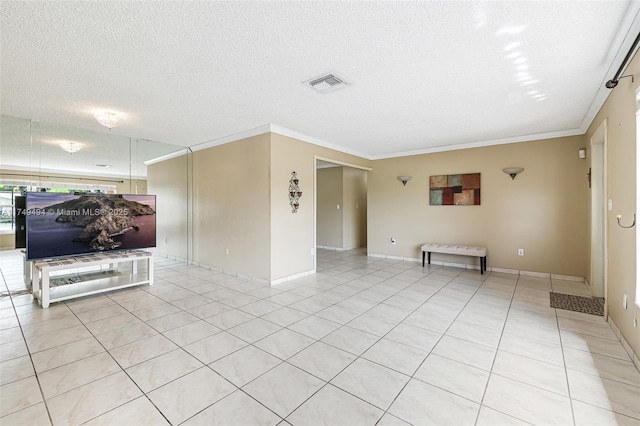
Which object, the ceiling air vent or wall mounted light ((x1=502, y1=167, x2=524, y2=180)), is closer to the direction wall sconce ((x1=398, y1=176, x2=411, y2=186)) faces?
the ceiling air vent

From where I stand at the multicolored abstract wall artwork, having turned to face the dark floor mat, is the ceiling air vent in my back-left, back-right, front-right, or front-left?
front-right

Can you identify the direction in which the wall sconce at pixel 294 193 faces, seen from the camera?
facing the viewer and to the right of the viewer

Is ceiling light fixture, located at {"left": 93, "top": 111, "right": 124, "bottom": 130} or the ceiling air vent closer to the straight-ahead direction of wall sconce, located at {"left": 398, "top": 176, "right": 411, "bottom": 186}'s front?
the ceiling air vent

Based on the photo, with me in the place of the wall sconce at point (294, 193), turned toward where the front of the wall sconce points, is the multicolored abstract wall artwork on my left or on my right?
on my left

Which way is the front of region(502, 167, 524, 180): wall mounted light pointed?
toward the camera

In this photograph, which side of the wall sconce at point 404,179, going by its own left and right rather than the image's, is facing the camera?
front

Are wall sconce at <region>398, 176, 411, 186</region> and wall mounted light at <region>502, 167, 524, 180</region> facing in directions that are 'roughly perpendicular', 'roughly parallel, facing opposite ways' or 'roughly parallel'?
roughly parallel

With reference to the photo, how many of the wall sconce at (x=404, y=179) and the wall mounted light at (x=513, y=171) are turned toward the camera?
2

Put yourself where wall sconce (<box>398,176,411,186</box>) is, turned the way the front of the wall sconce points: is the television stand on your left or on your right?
on your right
